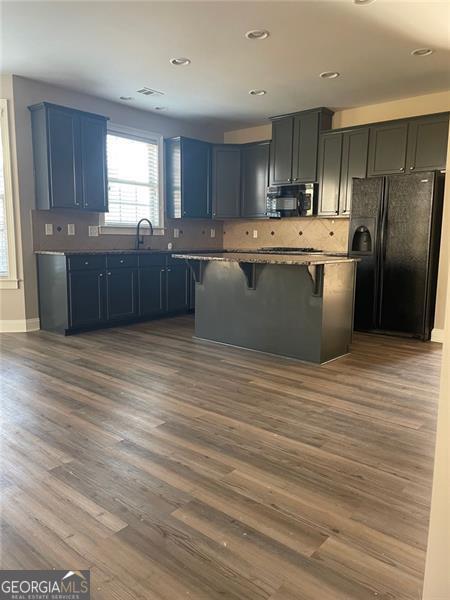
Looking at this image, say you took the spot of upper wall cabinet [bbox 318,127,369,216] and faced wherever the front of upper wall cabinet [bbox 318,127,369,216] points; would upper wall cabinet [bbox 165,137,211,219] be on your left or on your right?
on your right

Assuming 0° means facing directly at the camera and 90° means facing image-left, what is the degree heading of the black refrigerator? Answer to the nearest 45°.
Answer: approximately 45°

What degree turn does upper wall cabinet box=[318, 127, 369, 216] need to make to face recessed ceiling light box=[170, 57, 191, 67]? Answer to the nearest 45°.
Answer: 0° — it already faces it

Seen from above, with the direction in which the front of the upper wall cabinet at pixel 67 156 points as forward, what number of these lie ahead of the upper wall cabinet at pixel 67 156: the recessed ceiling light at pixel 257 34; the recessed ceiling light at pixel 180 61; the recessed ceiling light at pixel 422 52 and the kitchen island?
4

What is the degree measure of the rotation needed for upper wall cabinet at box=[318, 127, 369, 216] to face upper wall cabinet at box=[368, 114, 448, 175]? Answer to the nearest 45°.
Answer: approximately 90° to its left

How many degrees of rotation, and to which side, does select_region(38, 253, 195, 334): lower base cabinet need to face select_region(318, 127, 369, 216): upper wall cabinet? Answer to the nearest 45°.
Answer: approximately 45° to its left
